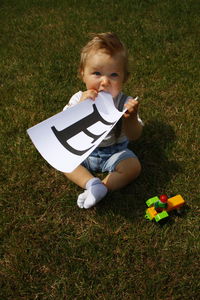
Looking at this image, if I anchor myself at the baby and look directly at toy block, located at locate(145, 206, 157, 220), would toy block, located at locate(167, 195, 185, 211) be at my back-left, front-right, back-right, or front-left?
front-left

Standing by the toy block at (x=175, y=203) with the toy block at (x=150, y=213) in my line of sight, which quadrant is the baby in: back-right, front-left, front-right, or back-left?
front-right

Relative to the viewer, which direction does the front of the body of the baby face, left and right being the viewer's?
facing the viewer
